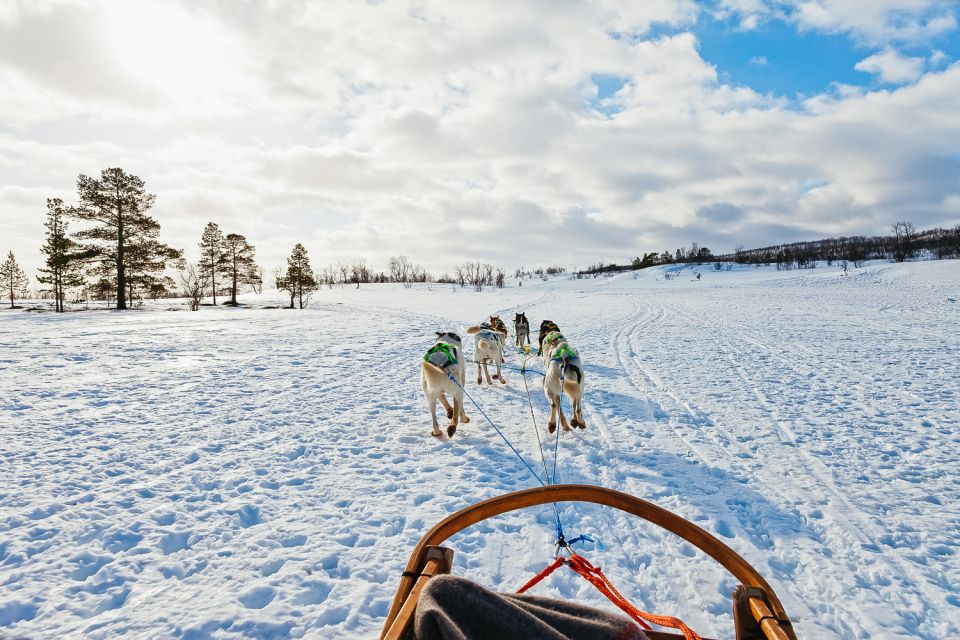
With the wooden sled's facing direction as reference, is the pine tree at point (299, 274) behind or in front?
in front

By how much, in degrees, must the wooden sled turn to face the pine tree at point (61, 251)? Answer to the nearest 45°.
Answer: approximately 45° to its left

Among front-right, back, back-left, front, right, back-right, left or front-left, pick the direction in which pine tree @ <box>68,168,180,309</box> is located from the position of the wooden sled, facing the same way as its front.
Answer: front-left

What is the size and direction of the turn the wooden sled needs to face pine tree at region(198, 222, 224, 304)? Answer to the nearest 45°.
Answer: approximately 45° to its left

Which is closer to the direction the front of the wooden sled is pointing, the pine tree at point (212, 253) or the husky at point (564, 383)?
the husky

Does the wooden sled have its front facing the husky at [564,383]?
yes

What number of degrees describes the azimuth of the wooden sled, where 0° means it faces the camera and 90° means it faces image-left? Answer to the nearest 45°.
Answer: approximately 180°

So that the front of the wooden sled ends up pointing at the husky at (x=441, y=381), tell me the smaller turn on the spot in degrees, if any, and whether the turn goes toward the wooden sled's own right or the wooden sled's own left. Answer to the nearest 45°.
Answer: approximately 45° to the wooden sled's own left
